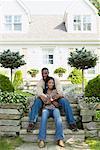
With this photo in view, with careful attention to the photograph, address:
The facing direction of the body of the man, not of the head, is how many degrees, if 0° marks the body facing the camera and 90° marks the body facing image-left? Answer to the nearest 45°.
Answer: approximately 0°

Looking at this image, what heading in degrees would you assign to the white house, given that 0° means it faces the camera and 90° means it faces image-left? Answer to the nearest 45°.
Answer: approximately 0°

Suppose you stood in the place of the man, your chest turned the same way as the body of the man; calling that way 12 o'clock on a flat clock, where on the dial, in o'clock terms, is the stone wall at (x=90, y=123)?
The stone wall is roughly at 9 o'clock from the man.

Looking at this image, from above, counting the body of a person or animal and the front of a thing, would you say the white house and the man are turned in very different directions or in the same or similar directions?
same or similar directions

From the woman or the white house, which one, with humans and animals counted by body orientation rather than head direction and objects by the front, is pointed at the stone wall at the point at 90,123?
the white house

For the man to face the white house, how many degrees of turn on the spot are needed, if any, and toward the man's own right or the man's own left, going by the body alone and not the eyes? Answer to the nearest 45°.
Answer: approximately 180°

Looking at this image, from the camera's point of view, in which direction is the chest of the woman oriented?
toward the camera

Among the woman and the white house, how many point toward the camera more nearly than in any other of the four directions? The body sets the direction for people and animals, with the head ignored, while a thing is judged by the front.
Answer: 2

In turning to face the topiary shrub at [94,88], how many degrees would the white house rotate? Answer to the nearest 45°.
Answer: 0° — it already faces it

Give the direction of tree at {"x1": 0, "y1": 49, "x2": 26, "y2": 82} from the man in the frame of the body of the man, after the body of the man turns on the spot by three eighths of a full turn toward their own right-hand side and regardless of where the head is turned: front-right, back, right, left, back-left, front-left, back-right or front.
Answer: front-right

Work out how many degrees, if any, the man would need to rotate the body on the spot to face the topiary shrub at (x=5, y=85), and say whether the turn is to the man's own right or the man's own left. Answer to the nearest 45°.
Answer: approximately 135° to the man's own right

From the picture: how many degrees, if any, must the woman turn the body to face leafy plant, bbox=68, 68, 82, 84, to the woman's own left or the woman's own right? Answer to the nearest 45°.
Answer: approximately 180°

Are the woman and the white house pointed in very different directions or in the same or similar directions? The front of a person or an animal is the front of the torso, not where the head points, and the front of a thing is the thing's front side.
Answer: same or similar directions

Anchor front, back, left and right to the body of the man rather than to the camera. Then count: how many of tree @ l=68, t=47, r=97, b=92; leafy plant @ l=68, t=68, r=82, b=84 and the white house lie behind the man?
3
